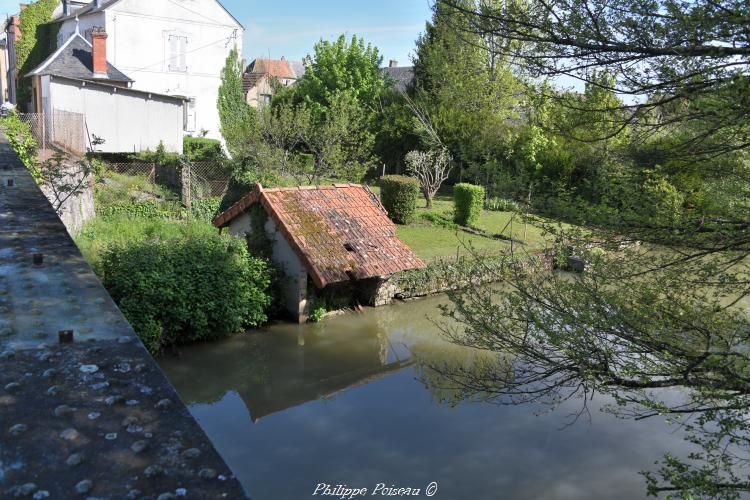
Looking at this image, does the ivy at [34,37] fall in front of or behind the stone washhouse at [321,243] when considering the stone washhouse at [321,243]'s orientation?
behind

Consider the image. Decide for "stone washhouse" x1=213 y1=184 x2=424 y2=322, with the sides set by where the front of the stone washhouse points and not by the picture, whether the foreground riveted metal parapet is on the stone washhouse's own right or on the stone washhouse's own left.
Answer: on the stone washhouse's own right

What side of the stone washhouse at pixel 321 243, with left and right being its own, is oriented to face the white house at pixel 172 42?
back

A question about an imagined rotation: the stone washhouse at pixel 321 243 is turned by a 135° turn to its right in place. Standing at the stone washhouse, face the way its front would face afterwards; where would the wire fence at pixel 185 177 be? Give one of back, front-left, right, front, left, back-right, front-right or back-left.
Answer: front-right

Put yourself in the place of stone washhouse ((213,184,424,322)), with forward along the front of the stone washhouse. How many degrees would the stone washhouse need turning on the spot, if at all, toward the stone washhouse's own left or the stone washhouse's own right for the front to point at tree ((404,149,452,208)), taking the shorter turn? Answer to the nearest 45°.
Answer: approximately 135° to the stone washhouse's own left

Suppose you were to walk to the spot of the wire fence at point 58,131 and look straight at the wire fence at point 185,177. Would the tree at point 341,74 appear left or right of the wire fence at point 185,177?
left

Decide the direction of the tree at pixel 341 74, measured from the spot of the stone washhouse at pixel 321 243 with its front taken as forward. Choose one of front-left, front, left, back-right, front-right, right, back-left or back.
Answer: back-left

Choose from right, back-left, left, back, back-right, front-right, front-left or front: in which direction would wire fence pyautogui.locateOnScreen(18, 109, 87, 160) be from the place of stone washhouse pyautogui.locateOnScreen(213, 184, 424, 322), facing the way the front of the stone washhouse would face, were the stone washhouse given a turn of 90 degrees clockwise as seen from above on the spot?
right

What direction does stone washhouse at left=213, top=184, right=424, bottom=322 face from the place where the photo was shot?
facing the viewer and to the right of the viewer

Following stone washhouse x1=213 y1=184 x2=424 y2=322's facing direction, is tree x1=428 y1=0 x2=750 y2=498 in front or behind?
in front

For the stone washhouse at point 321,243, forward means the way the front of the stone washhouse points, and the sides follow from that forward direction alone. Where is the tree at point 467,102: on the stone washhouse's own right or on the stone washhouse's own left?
on the stone washhouse's own left

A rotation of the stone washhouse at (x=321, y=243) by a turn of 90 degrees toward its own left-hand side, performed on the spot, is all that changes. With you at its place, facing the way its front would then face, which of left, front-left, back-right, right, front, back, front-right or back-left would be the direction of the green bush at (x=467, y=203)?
front
